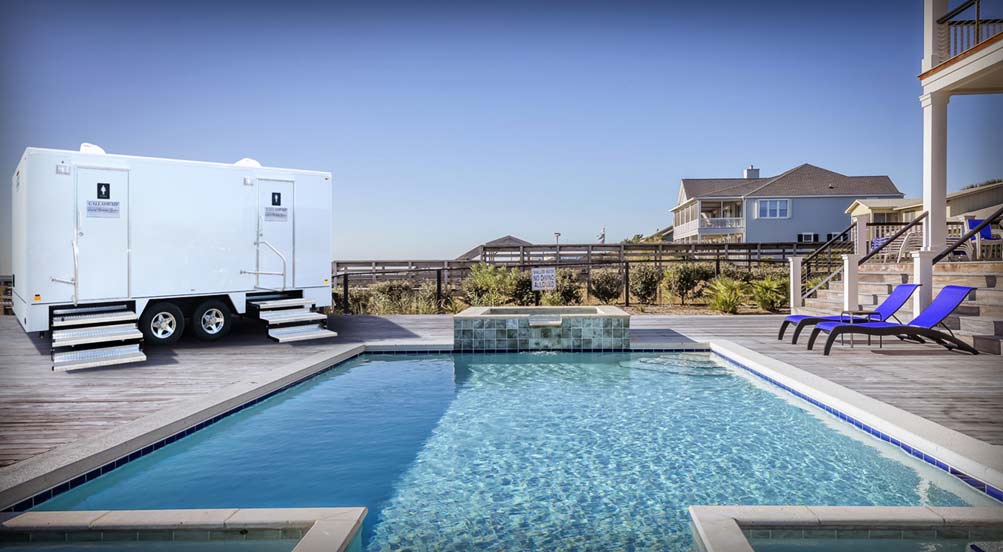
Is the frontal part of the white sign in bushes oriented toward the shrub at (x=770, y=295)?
no

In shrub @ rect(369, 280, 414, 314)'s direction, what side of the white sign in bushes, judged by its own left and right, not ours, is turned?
right

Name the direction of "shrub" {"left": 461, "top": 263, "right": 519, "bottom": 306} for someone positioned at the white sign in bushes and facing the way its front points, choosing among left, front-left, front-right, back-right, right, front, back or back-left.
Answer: back-right

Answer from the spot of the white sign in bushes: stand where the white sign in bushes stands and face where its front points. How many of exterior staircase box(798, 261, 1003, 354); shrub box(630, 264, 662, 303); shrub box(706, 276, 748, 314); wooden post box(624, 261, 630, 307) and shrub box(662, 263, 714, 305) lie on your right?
0

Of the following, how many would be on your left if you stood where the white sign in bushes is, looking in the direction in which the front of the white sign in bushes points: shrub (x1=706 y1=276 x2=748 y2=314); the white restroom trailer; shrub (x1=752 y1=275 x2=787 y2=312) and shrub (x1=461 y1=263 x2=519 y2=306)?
2

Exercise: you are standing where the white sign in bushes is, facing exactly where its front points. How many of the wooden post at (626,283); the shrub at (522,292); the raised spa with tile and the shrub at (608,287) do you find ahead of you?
1

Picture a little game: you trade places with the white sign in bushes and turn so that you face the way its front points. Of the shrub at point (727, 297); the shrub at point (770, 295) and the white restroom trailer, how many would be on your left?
2

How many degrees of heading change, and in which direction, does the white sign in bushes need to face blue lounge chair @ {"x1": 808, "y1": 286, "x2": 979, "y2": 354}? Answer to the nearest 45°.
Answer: approximately 45° to its left

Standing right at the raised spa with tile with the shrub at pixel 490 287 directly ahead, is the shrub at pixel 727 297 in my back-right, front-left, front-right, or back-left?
front-right

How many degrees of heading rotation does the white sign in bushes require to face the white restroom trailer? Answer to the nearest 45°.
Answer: approximately 45° to its right

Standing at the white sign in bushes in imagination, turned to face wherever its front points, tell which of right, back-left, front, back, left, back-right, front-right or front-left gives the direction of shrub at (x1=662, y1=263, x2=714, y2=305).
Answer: back-left

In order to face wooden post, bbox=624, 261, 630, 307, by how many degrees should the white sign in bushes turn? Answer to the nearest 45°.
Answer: approximately 135° to its left

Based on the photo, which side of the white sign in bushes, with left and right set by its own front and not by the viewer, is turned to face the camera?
front
